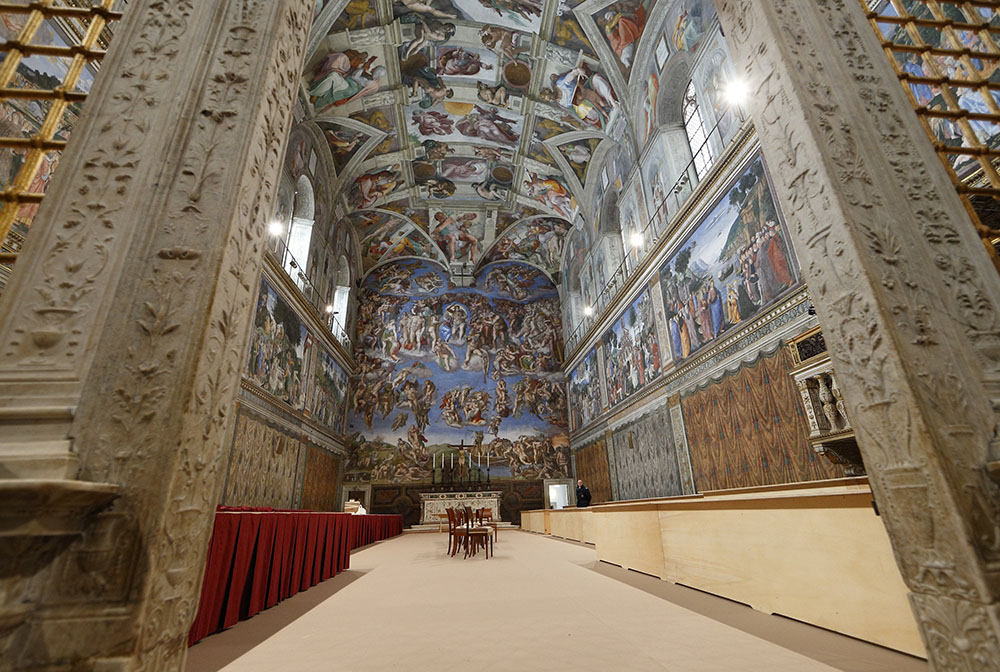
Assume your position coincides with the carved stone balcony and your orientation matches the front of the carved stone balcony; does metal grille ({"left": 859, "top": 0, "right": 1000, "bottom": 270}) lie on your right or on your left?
on your left

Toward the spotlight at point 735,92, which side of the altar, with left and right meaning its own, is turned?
front

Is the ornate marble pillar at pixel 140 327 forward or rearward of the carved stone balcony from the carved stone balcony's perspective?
forward

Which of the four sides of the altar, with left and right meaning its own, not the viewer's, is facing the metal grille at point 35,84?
front

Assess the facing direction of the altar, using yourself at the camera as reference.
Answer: facing the viewer

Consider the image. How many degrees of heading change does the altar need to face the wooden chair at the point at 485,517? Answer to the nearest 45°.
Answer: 0° — it already faces it

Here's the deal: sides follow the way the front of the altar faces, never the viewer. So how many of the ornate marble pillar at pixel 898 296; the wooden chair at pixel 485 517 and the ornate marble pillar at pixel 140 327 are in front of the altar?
3

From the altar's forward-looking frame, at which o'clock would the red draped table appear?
The red draped table is roughly at 12 o'clock from the altar.

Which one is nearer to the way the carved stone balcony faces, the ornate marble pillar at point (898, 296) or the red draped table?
the red draped table

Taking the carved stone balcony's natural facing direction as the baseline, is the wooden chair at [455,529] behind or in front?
in front

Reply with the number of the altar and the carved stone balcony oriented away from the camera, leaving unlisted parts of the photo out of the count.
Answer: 0

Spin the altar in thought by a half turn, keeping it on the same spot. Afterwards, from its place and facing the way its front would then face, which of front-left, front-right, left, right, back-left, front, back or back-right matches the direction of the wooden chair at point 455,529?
back

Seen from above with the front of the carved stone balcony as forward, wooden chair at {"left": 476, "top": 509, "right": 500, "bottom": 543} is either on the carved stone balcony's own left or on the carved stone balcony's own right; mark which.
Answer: on the carved stone balcony's own right

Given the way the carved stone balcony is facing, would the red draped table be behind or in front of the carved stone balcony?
in front

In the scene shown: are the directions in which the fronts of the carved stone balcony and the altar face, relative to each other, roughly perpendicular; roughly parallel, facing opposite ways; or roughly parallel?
roughly perpendicular
